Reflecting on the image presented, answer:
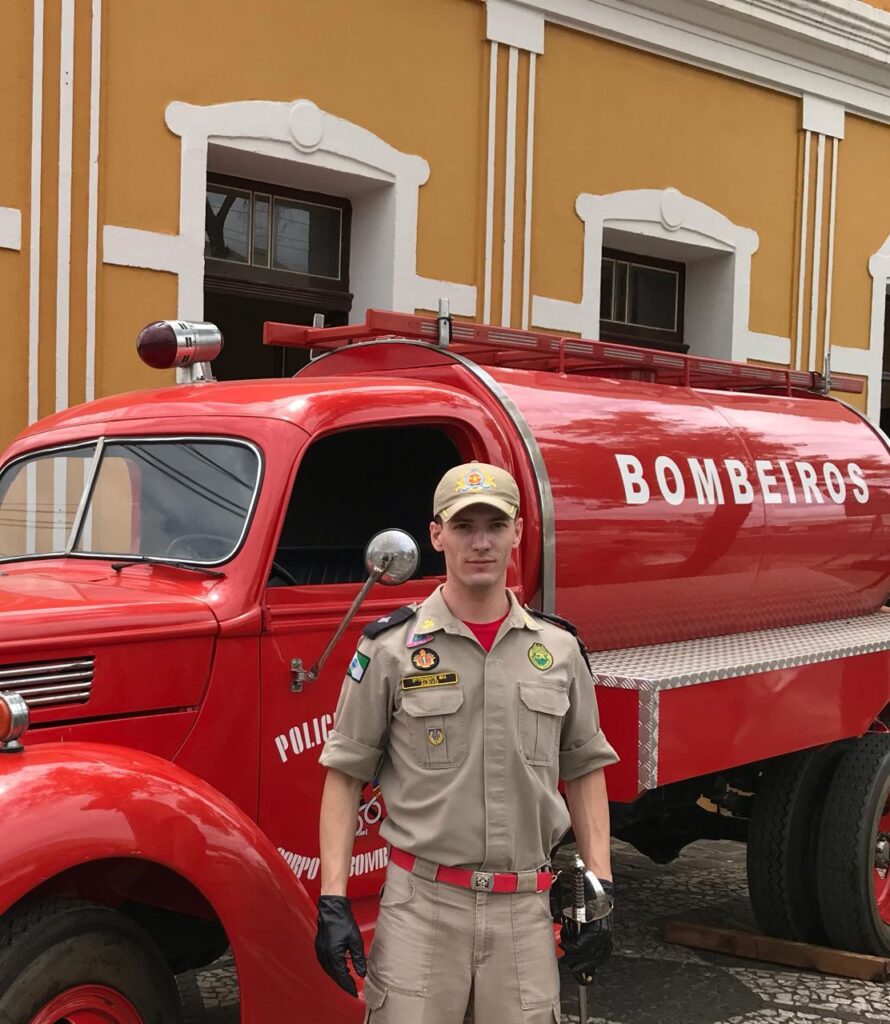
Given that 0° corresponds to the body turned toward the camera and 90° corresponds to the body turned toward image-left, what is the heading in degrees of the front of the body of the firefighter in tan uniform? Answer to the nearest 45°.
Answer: approximately 0°

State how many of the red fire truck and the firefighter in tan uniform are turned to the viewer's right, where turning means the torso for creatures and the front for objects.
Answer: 0

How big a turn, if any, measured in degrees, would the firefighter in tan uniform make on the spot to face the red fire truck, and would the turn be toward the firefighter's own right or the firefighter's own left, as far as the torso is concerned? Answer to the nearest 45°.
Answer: approximately 180°

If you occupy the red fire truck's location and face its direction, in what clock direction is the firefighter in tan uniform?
The firefighter in tan uniform is roughly at 10 o'clock from the red fire truck.
